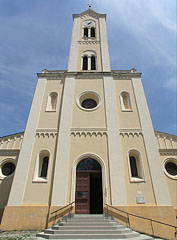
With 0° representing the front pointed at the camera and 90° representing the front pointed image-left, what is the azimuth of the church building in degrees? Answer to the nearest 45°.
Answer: approximately 0°
